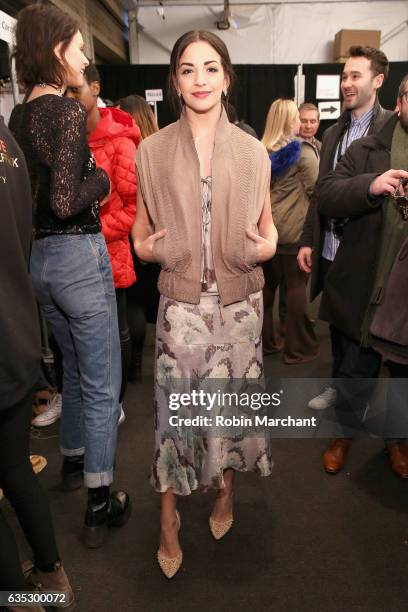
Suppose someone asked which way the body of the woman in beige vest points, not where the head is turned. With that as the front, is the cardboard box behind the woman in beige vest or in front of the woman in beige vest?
behind

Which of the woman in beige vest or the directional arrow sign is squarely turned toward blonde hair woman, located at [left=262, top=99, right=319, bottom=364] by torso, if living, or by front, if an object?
the directional arrow sign

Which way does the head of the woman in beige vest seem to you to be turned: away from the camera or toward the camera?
toward the camera

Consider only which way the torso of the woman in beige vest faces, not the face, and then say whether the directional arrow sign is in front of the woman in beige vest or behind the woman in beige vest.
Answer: behind

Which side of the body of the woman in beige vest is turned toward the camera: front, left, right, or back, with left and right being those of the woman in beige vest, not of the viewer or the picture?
front

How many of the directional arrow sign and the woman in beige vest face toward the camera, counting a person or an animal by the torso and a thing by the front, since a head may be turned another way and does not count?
2

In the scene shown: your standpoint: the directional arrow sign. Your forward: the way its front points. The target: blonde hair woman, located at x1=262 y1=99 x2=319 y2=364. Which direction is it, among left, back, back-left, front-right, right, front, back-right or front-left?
front

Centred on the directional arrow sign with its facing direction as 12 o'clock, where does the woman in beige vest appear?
The woman in beige vest is roughly at 12 o'clock from the directional arrow sign.

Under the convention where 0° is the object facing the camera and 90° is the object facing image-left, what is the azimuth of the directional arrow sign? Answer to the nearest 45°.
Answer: approximately 0°

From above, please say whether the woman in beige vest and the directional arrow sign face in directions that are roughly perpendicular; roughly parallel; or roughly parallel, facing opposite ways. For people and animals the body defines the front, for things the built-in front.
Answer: roughly parallel
